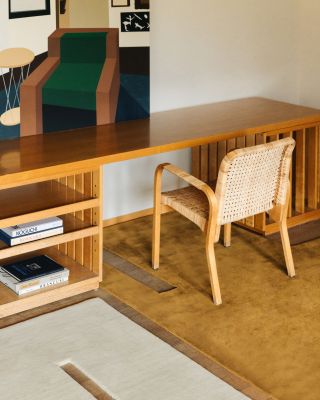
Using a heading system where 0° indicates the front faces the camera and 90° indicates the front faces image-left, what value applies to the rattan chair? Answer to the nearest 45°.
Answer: approximately 135°

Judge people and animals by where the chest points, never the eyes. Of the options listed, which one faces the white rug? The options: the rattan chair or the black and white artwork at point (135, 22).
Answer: the black and white artwork

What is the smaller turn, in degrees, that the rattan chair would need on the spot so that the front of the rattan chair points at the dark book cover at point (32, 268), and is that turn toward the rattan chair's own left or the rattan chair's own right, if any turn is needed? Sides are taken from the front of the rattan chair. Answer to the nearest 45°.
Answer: approximately 45° to the rattan chair's own left

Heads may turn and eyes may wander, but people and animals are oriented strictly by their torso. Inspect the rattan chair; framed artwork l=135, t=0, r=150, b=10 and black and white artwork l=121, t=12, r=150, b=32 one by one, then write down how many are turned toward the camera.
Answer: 2

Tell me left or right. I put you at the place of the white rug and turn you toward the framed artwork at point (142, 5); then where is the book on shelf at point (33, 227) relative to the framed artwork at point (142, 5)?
left
